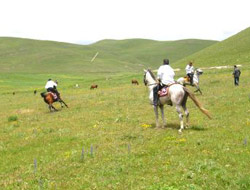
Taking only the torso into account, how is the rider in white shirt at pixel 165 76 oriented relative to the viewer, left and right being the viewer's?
facing away from the viewer and to the left of the viewer
